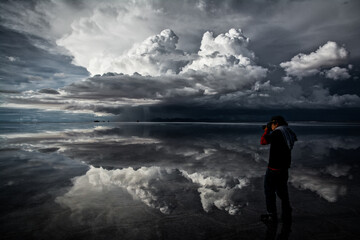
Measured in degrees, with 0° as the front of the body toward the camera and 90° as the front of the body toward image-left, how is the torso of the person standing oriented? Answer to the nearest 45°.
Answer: approximately 90°
